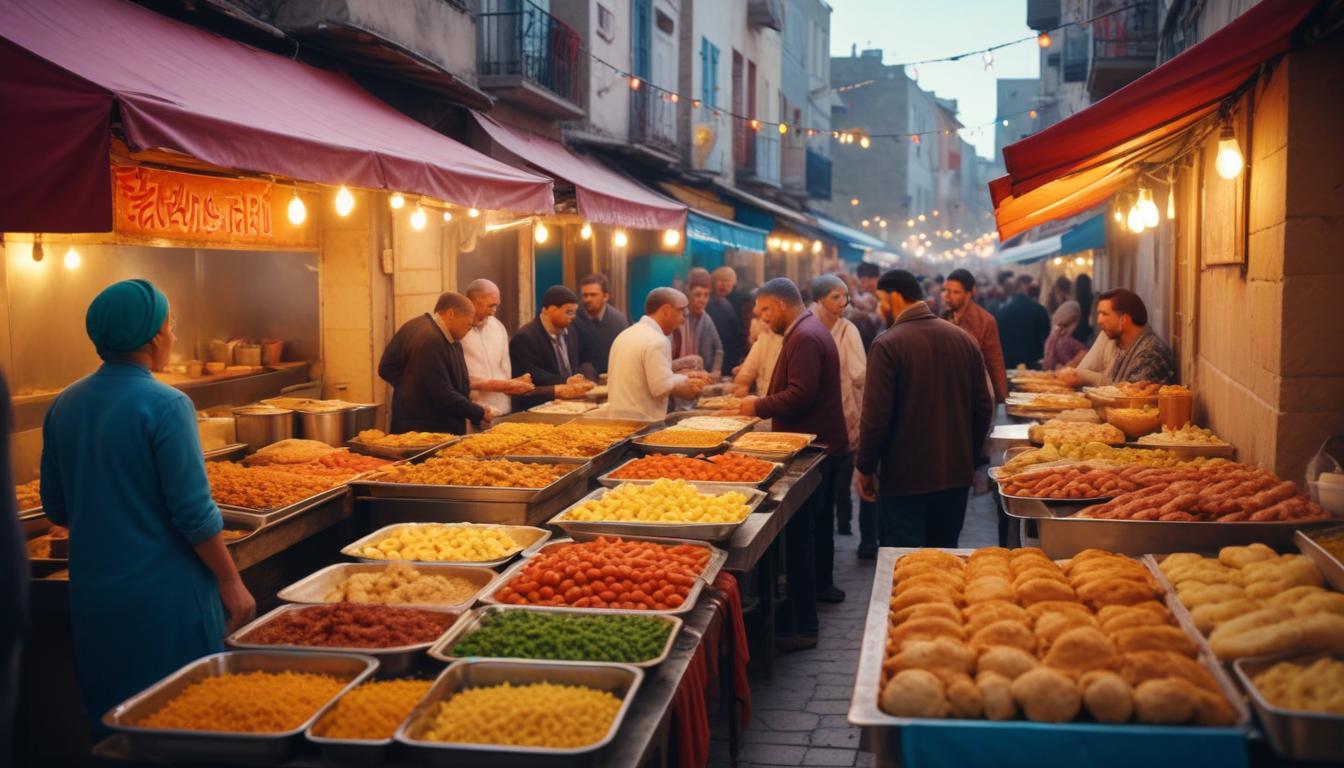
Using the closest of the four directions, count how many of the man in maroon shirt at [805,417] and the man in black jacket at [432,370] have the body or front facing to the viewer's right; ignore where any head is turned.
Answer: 1

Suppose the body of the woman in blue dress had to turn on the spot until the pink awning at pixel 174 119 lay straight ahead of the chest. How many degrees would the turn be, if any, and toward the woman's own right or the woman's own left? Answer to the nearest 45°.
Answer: approximately 45° to the woman's own left

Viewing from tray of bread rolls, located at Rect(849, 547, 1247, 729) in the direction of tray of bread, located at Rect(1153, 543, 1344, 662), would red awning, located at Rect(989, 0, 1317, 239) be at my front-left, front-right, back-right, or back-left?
front-left

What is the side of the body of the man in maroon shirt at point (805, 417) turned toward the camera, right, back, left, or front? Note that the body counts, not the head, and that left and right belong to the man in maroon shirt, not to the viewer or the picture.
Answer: left

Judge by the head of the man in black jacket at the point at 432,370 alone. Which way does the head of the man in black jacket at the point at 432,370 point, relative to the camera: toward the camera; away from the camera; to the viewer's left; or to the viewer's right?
to the viewer's right

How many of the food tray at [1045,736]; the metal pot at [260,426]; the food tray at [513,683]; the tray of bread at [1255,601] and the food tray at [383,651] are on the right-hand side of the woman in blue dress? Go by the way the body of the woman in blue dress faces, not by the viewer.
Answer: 4

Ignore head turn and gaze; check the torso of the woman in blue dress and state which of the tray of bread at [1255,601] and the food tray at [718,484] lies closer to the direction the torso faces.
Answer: the food tray

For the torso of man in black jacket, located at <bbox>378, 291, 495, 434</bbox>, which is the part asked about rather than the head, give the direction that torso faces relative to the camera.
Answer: to the viewer's right

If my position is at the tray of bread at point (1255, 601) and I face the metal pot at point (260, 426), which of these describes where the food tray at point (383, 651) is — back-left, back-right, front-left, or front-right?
front-left

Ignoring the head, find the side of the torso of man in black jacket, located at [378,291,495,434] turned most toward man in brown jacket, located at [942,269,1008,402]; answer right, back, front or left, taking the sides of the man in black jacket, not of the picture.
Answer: front

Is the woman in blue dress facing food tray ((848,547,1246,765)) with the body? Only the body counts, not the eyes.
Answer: no

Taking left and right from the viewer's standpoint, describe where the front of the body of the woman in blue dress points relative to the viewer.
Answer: facing away from the viewer and to the right of the viewer

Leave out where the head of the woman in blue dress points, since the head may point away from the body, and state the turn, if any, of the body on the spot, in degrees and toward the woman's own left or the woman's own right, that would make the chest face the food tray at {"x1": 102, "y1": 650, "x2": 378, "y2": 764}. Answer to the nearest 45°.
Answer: approximately 135° to the woman's own right
